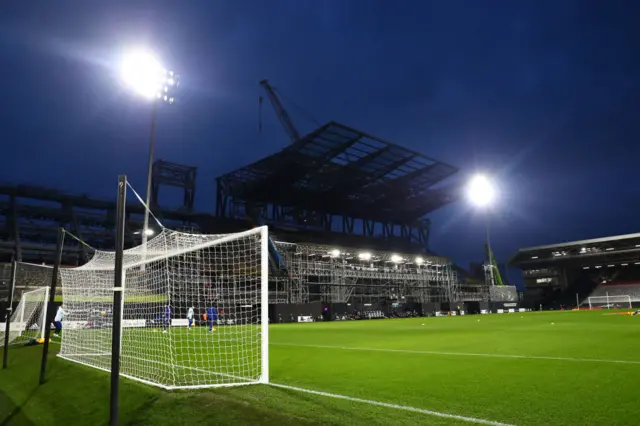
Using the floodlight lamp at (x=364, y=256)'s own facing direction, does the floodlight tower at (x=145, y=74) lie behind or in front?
in front

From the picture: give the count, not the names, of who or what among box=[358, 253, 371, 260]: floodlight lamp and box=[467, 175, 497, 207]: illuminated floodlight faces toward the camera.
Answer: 2

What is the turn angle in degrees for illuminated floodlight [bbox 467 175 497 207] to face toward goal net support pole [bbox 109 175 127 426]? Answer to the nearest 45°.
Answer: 0° — it already faces it

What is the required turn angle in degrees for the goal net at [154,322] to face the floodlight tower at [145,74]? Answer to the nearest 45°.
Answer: approximately 45° to its left

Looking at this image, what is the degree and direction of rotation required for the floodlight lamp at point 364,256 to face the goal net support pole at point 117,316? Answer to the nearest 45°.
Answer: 0° — it already faces it

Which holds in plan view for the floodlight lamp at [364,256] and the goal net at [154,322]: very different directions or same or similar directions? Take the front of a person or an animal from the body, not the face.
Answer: very different directions

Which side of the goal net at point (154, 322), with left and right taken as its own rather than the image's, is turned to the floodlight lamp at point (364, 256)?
front

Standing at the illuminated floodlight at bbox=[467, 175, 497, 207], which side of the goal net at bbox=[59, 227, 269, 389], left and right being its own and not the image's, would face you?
front

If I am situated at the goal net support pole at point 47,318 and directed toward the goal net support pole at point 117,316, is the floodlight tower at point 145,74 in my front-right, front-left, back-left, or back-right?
back-left

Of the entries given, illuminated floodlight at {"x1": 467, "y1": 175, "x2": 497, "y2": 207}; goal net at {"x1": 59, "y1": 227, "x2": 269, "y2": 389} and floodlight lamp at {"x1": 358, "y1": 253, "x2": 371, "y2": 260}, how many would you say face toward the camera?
2

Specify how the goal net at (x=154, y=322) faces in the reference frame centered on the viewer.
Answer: facing away from the viewer and to the right of the viewer

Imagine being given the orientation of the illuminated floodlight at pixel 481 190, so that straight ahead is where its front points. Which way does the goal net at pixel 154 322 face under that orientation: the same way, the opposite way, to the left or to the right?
the opposite way

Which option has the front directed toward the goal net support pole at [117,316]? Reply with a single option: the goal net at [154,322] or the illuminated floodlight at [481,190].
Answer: the illuminated floodlight
